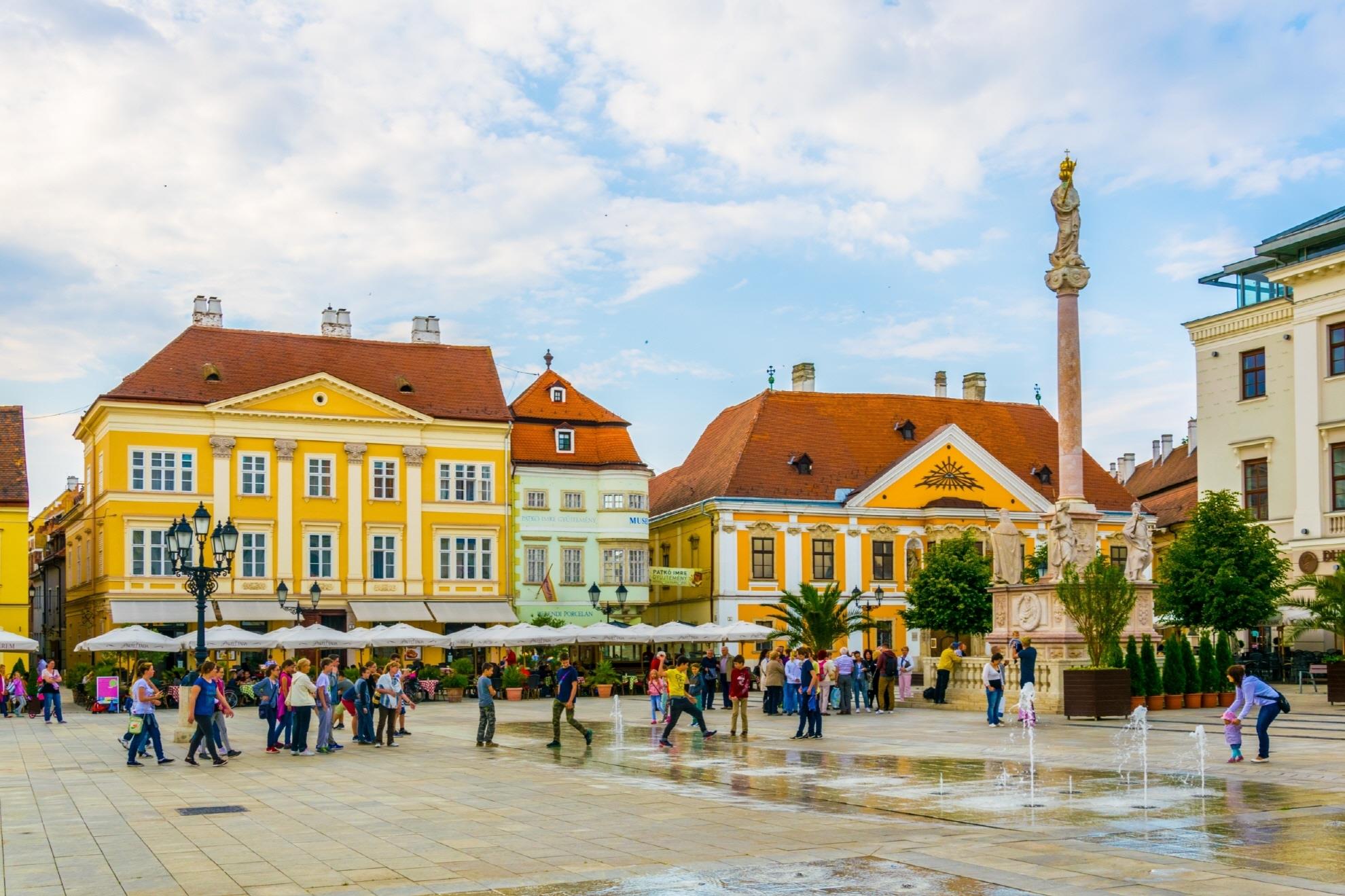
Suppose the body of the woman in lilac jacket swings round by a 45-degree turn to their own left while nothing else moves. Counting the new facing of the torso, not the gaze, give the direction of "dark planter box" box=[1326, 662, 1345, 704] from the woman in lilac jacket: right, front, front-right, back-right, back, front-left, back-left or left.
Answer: back-right

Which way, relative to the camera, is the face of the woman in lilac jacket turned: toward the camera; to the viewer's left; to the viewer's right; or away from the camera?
to the viewer's left

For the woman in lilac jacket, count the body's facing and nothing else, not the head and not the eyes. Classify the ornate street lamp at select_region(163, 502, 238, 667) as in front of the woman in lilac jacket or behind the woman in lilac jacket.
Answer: in front

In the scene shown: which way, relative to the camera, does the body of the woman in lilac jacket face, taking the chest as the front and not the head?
to the viewer's left

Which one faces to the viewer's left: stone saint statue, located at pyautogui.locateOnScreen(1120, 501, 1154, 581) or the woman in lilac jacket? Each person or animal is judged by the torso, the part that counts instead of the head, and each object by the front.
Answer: the woman in lilac jacket

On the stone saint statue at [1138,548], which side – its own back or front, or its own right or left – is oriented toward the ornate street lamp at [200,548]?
right

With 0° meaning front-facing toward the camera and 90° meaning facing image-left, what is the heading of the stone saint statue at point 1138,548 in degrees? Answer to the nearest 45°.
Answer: approximately 315°

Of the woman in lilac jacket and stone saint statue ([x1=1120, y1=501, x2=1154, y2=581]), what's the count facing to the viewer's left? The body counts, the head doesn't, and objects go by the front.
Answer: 1

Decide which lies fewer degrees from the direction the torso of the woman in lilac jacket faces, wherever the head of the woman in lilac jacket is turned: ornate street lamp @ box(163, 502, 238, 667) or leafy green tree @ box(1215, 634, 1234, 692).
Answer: the ornate street lamp

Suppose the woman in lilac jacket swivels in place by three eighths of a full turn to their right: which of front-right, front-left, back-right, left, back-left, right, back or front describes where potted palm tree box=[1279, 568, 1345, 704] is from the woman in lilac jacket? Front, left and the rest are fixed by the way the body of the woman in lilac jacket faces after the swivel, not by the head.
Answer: front-left

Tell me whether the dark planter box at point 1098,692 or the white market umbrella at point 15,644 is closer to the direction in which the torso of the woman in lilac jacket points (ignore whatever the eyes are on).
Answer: the white market umbrella
